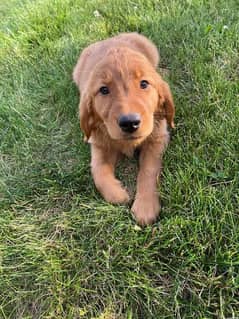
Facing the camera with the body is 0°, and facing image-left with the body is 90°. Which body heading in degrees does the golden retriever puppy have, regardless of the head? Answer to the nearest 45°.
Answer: approximately 0°
